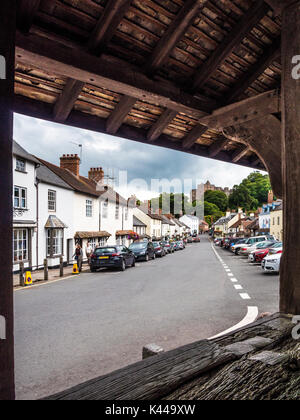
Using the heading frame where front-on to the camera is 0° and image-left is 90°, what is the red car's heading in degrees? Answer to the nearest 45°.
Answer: approximately 45°

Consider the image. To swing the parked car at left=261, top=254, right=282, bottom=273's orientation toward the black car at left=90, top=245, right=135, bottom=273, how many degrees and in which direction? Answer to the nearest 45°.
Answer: approximately 45° to its right

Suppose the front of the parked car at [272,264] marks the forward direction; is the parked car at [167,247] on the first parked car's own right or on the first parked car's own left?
on the first parked car's own right

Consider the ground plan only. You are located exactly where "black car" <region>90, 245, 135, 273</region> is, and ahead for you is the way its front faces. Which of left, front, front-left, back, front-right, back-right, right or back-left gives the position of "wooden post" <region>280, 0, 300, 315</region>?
back-right

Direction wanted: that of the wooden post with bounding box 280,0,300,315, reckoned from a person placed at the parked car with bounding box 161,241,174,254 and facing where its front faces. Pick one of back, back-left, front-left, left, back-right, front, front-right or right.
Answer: back-right

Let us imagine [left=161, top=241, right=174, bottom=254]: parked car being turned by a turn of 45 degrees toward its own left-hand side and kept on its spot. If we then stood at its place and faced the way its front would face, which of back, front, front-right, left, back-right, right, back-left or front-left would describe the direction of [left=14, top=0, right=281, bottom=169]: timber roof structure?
back

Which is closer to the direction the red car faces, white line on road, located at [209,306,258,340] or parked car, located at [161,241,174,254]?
the white line on road
